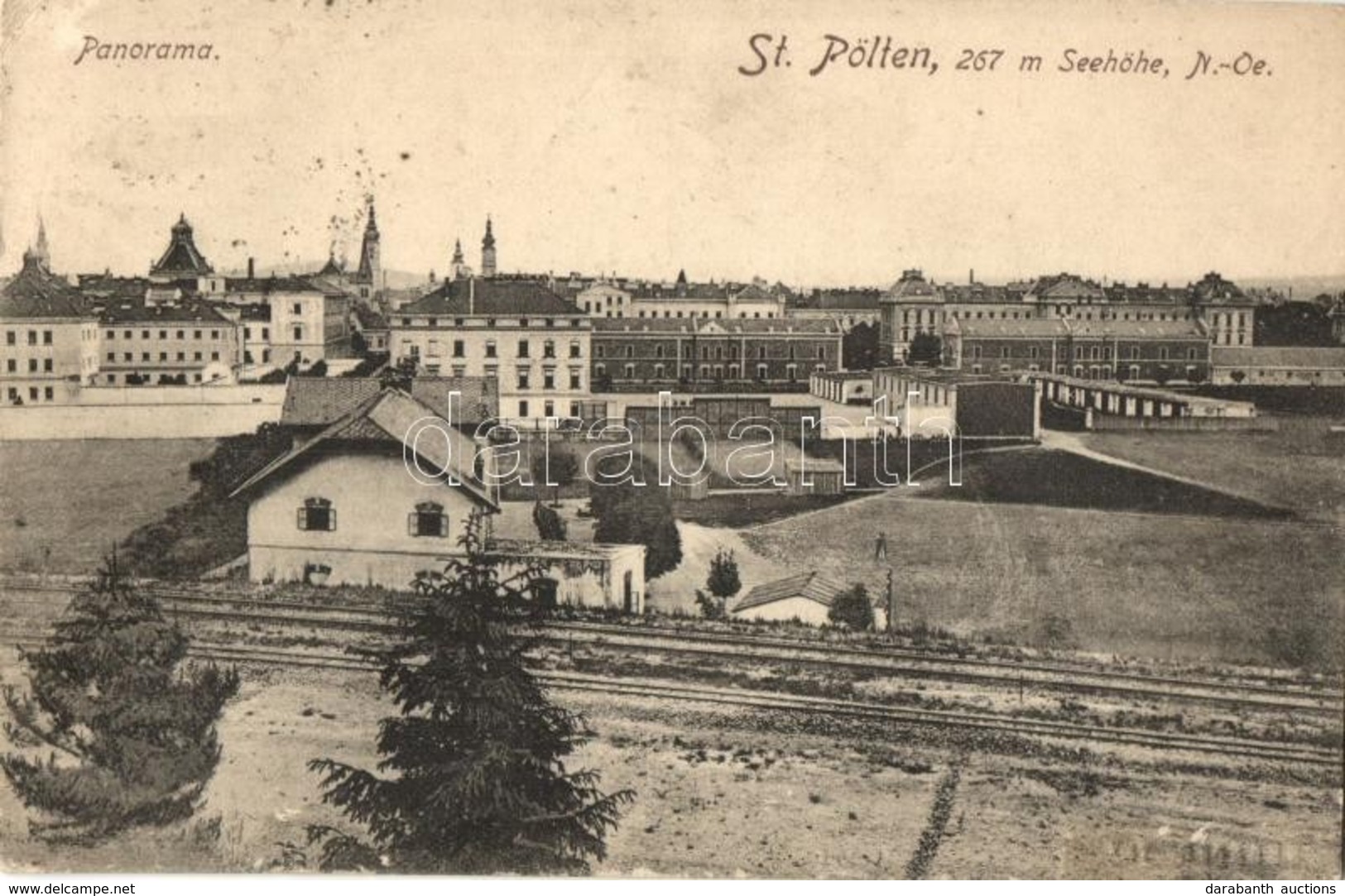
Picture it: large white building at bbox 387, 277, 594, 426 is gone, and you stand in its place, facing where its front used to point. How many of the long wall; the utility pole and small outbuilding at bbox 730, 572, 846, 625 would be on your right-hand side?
1

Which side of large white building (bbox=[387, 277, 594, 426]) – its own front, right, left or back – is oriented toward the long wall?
right

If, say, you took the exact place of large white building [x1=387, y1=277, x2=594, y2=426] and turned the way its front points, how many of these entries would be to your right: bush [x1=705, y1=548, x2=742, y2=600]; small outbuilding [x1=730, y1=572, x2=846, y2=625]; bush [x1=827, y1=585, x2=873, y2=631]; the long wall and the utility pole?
1

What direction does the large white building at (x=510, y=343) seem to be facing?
toward the camera

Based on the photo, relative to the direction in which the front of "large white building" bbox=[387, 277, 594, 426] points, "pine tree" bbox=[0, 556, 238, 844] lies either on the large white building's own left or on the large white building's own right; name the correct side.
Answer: on the large white building's own right

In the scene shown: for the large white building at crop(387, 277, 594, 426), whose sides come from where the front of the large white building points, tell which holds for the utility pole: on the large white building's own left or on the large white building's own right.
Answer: on the large white building's own left

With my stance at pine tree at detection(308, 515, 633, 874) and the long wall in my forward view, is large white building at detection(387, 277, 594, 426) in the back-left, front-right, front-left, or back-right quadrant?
front-right
